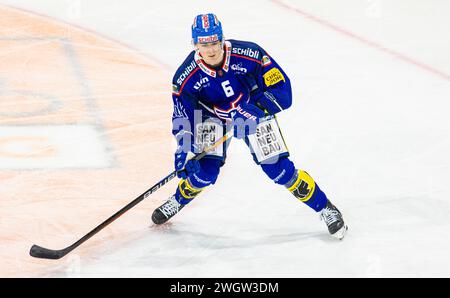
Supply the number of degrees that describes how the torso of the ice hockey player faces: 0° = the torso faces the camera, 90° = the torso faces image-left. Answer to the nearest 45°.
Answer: approximately 0°
